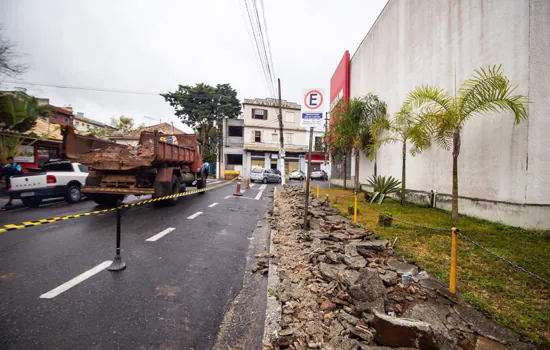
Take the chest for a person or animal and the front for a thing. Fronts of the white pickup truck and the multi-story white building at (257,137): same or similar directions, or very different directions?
very different directions

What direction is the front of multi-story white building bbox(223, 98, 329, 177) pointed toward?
toward the camera

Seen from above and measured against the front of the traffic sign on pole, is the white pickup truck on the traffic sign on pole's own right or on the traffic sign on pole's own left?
on the traffic sign on pole's own right

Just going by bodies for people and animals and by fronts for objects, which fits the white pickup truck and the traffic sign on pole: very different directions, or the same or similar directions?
very different directions

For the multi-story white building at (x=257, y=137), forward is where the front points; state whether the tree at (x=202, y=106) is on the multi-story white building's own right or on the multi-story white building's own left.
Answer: on the multi-story white building's own right

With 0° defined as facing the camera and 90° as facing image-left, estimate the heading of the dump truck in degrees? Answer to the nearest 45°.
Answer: approximately 225°

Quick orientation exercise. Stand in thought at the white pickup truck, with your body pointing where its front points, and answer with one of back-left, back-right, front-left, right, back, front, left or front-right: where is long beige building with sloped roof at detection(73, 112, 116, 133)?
front-left

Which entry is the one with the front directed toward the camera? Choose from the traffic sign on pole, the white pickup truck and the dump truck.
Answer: the traffic sign on pole

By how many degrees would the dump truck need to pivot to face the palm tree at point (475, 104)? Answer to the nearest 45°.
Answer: approximately 90° to its right

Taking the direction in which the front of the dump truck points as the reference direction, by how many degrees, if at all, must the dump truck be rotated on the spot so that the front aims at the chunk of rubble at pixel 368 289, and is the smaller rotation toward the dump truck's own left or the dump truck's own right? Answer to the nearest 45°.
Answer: approximately 135° to the dump truck's own right

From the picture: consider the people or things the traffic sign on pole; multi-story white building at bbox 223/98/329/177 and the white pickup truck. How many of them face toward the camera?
2

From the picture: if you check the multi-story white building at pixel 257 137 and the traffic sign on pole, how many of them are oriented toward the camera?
2

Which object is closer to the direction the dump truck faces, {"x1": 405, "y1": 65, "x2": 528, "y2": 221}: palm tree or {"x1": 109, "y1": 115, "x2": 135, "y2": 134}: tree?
the tree

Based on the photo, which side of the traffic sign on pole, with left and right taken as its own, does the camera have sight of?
front

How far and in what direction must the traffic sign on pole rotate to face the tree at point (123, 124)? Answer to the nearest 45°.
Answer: approximately 135° to its right
